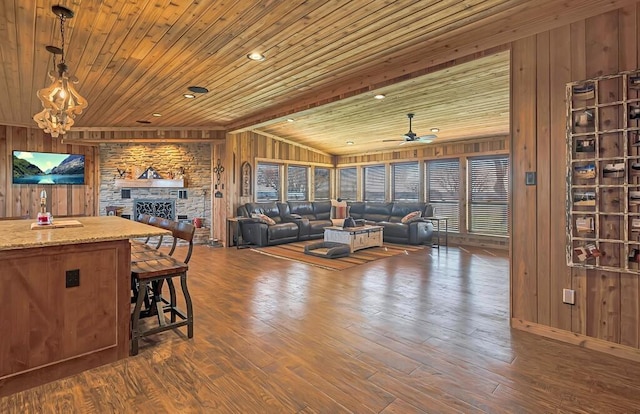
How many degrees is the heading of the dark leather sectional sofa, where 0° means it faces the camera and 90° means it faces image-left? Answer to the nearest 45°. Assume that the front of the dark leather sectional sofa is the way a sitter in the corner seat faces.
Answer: approximately 0°

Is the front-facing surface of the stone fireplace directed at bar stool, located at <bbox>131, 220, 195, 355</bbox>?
yes
